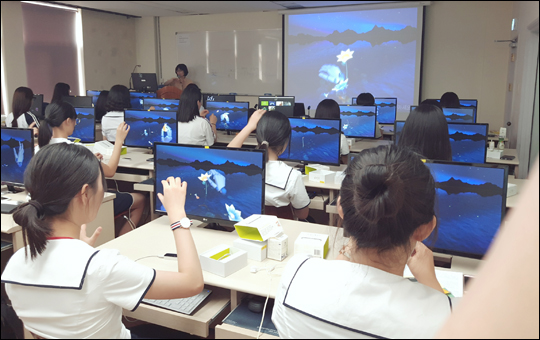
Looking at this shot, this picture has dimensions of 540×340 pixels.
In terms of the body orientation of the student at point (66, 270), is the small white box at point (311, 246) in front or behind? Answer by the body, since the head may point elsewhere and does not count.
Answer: in front

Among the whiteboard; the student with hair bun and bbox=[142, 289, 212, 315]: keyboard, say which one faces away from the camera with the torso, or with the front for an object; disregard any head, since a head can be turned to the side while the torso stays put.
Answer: the student with hair bun

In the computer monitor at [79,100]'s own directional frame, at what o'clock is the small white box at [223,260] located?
The small white box is roughly at 12 o'clock from the computer monitor.

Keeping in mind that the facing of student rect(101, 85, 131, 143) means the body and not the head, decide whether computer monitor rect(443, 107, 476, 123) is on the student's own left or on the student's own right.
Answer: on the student's own right

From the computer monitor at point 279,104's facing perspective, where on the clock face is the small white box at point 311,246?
The small white box is roughly at 12 o'clock from the computer monitor.

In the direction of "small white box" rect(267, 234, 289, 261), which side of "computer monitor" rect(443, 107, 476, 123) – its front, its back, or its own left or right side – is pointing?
front

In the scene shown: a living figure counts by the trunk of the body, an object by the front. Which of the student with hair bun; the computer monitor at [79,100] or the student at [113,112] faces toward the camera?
the computer monitor

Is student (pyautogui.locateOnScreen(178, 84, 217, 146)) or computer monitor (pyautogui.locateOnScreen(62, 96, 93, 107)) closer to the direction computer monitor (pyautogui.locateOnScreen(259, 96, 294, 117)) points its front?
the student

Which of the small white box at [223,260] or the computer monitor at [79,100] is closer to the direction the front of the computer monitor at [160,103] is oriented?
the small white box

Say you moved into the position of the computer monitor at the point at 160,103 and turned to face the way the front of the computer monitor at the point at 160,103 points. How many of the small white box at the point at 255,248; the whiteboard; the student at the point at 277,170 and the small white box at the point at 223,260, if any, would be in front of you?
3

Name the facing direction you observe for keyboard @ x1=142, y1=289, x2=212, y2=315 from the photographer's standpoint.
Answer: facing the viewer and to the left of the viewer

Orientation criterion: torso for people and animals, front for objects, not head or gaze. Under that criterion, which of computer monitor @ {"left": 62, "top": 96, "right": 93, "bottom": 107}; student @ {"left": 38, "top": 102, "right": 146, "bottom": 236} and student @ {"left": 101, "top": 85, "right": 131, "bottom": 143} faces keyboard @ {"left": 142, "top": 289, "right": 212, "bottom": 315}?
the computer monitor

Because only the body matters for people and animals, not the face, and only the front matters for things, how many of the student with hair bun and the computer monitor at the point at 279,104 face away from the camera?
1

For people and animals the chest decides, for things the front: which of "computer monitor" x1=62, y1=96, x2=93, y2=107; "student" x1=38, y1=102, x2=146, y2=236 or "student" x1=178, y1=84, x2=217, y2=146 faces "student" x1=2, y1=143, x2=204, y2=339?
the computer monitor

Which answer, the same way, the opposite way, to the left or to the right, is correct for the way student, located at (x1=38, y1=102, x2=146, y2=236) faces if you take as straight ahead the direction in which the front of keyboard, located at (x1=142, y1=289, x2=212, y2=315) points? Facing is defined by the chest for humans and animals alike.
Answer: the opposite way

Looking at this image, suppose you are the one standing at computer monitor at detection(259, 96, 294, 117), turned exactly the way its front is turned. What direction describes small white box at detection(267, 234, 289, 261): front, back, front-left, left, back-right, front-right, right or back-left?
front

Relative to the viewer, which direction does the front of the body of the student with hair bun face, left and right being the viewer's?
facing away from the viewer

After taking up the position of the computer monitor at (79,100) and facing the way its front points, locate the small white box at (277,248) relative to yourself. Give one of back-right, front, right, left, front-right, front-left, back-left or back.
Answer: front

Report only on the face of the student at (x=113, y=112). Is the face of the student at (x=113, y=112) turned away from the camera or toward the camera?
away from the camera

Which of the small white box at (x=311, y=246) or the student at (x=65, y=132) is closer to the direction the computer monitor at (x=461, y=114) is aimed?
the small white box

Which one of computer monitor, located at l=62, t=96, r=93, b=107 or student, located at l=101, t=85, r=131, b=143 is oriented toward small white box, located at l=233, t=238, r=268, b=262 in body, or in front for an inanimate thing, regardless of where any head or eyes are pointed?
the computer monitor
